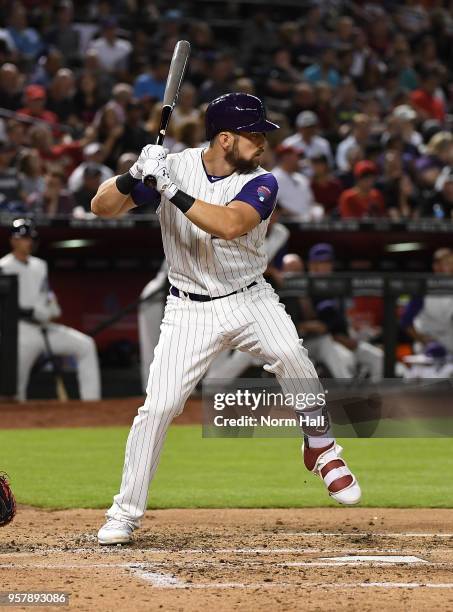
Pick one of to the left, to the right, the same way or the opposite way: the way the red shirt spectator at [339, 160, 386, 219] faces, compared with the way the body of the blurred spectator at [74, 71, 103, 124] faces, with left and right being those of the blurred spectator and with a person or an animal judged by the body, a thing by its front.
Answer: the same way

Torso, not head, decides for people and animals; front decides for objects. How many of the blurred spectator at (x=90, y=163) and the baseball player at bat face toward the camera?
2

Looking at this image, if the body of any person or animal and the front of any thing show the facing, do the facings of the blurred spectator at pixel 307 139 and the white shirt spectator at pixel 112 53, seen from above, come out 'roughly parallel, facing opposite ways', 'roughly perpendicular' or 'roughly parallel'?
roughly parallel

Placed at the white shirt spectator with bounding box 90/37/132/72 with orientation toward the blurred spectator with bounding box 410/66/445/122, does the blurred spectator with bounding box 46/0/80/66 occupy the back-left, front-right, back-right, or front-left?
back-left

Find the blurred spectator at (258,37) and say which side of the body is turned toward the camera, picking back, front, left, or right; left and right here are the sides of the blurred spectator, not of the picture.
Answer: front

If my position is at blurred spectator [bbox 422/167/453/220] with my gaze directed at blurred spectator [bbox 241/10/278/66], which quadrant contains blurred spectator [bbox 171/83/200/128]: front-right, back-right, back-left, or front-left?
front-left

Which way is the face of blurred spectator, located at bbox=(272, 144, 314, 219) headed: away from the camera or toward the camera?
toward the camera

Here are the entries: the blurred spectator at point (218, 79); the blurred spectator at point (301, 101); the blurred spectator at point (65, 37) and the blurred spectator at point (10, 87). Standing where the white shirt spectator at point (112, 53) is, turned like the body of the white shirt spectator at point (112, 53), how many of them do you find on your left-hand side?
2

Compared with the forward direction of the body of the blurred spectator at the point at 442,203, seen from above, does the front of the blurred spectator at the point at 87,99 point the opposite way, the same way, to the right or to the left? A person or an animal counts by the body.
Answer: the same way

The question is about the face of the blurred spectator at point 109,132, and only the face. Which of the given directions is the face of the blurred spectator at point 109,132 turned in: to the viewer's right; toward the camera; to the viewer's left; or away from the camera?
toward the camera

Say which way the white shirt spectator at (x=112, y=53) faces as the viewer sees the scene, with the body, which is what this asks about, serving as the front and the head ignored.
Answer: toward the camera

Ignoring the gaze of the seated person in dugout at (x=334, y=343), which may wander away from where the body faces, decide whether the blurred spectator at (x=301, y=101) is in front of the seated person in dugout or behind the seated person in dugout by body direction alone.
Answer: behind

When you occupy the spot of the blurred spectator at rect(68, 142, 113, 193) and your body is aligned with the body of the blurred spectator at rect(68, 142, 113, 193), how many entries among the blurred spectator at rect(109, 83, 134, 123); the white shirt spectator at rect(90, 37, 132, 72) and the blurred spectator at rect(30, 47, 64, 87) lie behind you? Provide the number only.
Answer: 3

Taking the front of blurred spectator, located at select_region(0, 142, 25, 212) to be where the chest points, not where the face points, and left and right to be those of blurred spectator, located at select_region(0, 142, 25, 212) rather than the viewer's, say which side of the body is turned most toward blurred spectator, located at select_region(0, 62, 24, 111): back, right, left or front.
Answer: back

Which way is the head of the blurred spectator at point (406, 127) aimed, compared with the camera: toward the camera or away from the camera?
toward the camera

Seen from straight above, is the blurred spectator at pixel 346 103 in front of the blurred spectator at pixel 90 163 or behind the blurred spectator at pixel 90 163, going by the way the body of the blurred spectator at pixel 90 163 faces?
behind
